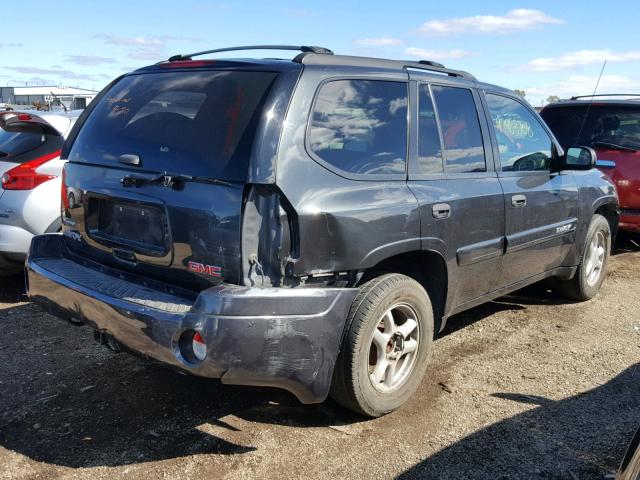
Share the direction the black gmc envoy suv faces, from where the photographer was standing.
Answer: facing away from the viewer and to the right of the viewer

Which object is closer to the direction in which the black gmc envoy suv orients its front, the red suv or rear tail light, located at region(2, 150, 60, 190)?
the red suv

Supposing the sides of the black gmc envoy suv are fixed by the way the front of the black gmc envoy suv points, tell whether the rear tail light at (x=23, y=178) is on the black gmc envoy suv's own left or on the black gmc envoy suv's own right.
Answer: on the black gmc envoy suv's own left

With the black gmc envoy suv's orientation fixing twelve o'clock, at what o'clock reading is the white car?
The white car is roughly at 9 o'clock from the black gmc envoy suv.

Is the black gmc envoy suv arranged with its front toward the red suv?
yes

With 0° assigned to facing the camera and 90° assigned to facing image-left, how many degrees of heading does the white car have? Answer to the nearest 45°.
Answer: approximately 225°

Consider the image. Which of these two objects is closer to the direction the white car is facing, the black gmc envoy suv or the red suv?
the red suv

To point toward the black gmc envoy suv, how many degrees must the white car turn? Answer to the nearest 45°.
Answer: approximately 90° to its right

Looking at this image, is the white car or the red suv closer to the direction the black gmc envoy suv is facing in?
the red suv
